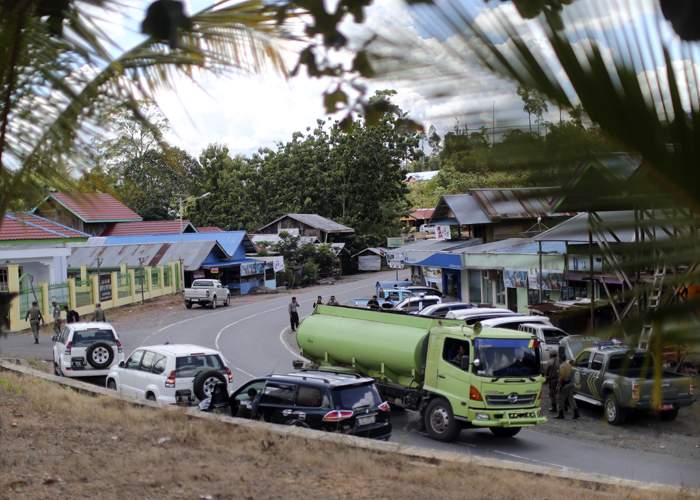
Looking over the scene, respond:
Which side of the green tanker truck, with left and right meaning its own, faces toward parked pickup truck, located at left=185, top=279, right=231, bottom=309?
back

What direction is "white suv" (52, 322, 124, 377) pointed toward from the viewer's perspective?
away from the camera

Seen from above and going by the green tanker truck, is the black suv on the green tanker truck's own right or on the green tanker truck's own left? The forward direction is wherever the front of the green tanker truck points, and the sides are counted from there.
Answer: on the green tanker truck's own right

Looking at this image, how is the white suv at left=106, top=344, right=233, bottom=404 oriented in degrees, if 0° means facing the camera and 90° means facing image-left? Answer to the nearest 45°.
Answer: approximately 135°

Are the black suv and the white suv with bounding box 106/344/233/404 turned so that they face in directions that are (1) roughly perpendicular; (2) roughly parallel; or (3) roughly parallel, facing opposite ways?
roughly parallel

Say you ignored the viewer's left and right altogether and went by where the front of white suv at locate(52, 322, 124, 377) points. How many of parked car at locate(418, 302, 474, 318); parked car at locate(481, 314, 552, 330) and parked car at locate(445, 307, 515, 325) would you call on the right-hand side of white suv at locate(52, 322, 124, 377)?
3

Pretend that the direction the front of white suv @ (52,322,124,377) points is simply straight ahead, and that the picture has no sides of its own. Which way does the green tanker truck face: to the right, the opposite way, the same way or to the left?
the opposite way

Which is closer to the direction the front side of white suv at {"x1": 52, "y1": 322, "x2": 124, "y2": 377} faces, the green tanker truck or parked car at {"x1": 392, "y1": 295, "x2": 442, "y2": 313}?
the parked car

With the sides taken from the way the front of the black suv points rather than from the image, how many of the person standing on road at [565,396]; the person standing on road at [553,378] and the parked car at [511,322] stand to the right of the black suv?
3
